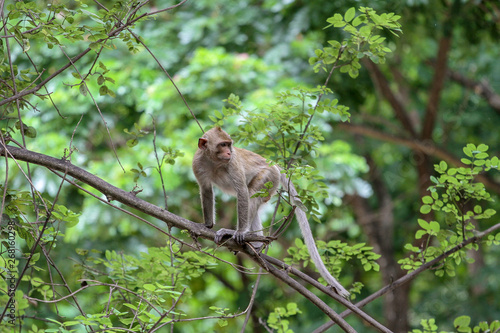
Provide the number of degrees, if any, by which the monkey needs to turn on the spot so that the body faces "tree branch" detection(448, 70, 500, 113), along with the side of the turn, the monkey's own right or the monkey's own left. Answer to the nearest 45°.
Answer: approximately 180°

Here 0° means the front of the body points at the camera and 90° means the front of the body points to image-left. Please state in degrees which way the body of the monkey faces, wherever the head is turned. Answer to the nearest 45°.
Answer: approximately 45°

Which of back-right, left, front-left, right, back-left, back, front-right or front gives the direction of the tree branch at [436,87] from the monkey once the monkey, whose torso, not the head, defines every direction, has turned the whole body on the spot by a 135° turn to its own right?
front-right
